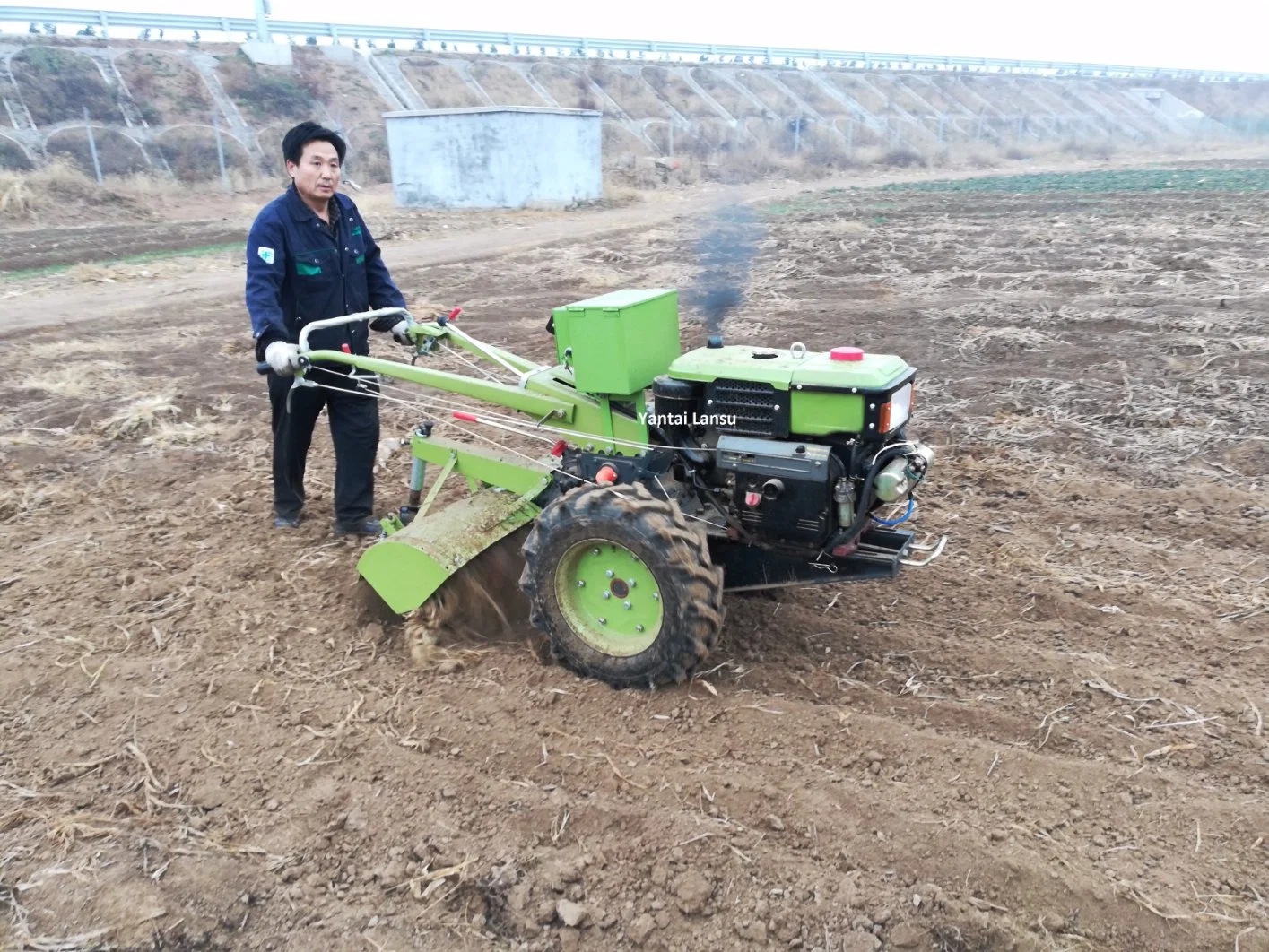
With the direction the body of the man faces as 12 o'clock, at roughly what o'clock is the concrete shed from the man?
The concrete shed is roughly at 8 o'clock from the man.

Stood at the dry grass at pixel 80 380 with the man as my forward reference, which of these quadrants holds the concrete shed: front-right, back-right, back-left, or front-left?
back-left

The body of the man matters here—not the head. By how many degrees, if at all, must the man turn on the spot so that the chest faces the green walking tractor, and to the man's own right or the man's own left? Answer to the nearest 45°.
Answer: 0° — they already face it

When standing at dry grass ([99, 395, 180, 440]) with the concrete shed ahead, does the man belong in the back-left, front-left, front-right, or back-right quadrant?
back-right

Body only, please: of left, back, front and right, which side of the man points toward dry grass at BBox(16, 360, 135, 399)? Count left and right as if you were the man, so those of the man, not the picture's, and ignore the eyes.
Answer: back

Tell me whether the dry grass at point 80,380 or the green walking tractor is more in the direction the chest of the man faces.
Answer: the green walking tractor

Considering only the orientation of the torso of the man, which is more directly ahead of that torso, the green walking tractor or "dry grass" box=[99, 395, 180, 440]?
the green walking tractor

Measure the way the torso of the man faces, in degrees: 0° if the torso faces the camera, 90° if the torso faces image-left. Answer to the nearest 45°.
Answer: approximately 315°

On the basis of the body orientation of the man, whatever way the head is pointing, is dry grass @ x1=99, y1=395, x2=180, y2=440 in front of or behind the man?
behind

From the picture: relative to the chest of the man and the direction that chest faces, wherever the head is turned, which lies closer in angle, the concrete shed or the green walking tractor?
the green walking tractor
